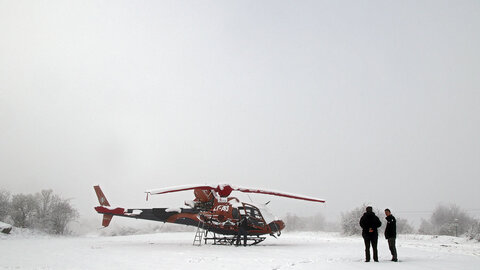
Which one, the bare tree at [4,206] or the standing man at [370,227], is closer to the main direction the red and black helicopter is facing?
the standing man

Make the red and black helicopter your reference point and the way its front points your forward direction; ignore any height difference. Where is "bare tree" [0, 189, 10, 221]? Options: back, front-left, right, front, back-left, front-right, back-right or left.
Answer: back-left

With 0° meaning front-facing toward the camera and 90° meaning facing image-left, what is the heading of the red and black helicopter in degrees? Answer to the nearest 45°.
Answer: approximately 270°

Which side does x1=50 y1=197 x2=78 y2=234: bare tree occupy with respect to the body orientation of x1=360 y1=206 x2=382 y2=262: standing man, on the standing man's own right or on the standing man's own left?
on the standing man's own left

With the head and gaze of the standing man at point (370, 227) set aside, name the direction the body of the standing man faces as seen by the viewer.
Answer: away from the camera

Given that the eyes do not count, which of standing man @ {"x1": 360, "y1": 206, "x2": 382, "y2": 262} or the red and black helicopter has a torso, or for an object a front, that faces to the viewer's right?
the red and black helicopter

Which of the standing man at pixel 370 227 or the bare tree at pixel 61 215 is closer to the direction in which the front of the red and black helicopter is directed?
the standing man

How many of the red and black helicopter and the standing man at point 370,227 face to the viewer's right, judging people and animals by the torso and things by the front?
1
